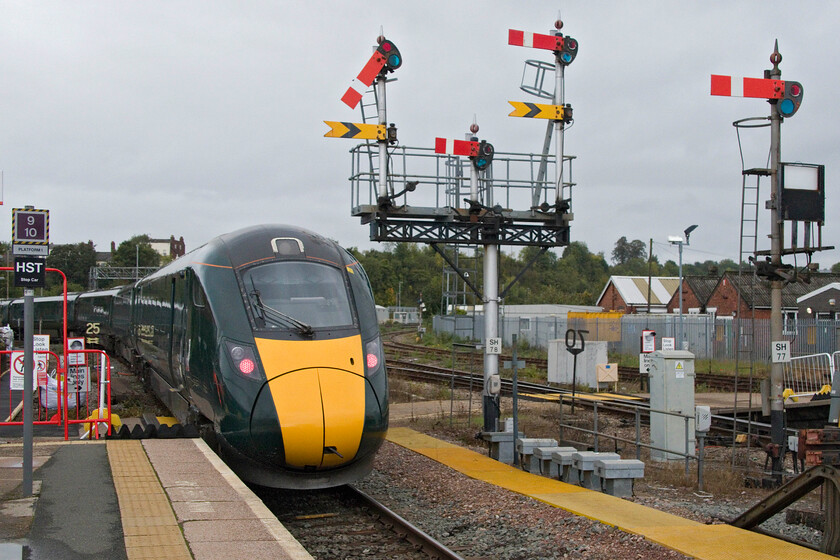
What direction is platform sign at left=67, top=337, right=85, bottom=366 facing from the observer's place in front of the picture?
facing the viewer

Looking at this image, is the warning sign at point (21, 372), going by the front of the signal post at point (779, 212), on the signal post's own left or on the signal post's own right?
on the signal post's own right

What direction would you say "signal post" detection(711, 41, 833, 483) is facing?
toward the camera

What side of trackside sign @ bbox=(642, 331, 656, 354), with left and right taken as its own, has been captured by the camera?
front

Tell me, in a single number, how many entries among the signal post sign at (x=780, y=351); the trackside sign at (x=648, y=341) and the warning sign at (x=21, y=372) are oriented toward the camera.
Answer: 3

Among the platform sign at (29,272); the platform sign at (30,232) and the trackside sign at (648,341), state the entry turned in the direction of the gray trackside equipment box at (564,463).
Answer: the trackside sign at (648,341)

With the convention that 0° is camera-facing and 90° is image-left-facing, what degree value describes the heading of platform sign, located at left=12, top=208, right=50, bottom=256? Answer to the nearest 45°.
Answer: approximately 0°

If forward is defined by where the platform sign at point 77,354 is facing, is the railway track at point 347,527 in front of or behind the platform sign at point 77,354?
in front

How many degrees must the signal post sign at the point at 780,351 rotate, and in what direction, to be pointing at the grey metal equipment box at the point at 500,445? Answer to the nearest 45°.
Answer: approximately 90° to its right
